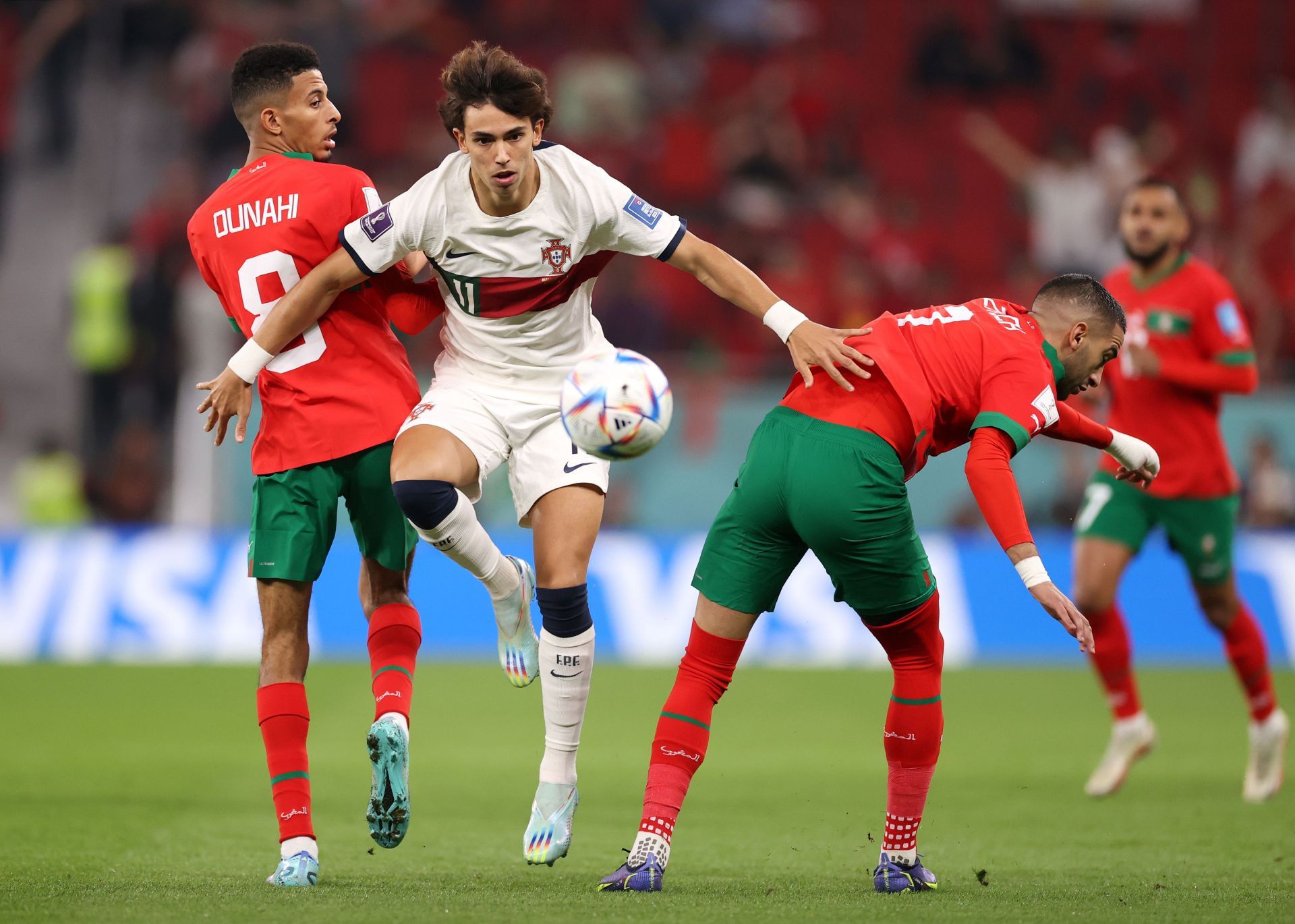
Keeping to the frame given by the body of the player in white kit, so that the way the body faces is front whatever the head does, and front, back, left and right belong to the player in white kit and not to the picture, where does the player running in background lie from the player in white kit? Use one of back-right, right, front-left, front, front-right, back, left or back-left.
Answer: back-left

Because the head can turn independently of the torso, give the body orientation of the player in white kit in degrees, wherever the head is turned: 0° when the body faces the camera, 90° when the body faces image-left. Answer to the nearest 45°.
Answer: approximately 0°
